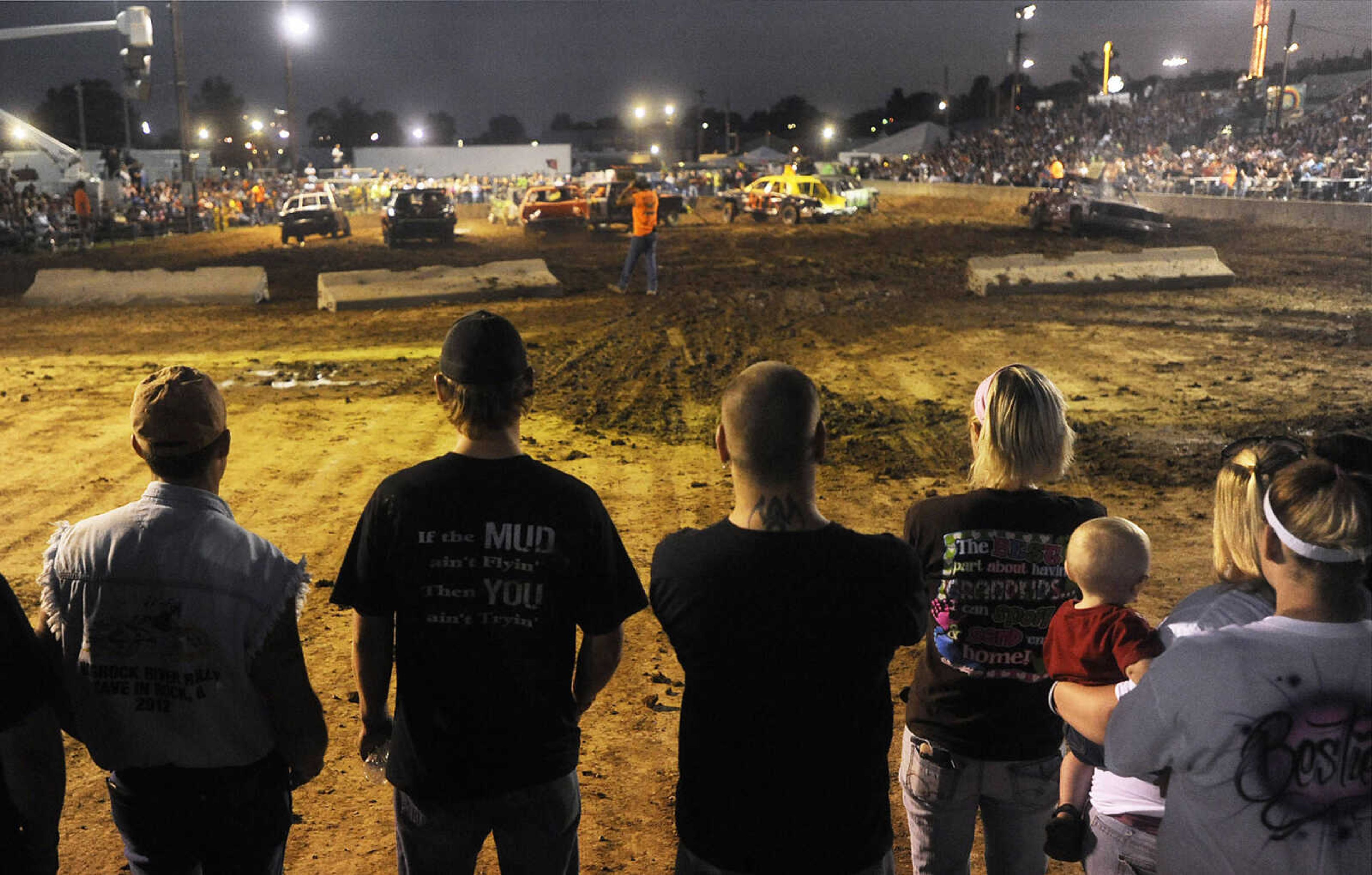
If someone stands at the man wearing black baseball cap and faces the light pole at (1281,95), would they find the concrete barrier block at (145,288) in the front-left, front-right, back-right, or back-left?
front-left

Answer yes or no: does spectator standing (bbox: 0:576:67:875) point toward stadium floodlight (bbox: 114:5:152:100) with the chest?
yes

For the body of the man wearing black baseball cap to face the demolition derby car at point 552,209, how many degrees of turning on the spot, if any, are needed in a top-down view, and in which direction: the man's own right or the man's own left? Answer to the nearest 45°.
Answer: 0° — they already face it

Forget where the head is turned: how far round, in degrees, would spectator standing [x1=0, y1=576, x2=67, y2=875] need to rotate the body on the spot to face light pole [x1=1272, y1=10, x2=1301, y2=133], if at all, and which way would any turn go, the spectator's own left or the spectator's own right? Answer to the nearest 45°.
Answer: approximately 45° to the spectator's own right

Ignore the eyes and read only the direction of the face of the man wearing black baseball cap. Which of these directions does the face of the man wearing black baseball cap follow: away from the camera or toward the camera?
away from the camera

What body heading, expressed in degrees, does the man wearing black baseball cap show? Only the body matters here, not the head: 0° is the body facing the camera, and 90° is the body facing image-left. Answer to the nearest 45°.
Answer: approximately 180°

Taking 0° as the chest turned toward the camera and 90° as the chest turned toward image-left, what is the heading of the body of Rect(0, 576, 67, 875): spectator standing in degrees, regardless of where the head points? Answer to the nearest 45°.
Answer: approximately 180°

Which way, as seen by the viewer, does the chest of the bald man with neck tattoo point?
away from the camera

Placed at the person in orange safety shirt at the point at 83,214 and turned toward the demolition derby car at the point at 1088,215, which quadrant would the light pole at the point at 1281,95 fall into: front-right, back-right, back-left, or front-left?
front-left

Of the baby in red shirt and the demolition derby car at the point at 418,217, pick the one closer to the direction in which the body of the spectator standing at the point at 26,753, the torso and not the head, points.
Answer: the demolition derby car

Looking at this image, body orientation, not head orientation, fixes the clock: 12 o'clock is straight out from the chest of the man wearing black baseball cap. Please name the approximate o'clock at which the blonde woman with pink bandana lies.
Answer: The blonde woman with pink bandana is roughly at 3 o'clock from the man wearing black baseball cap.
